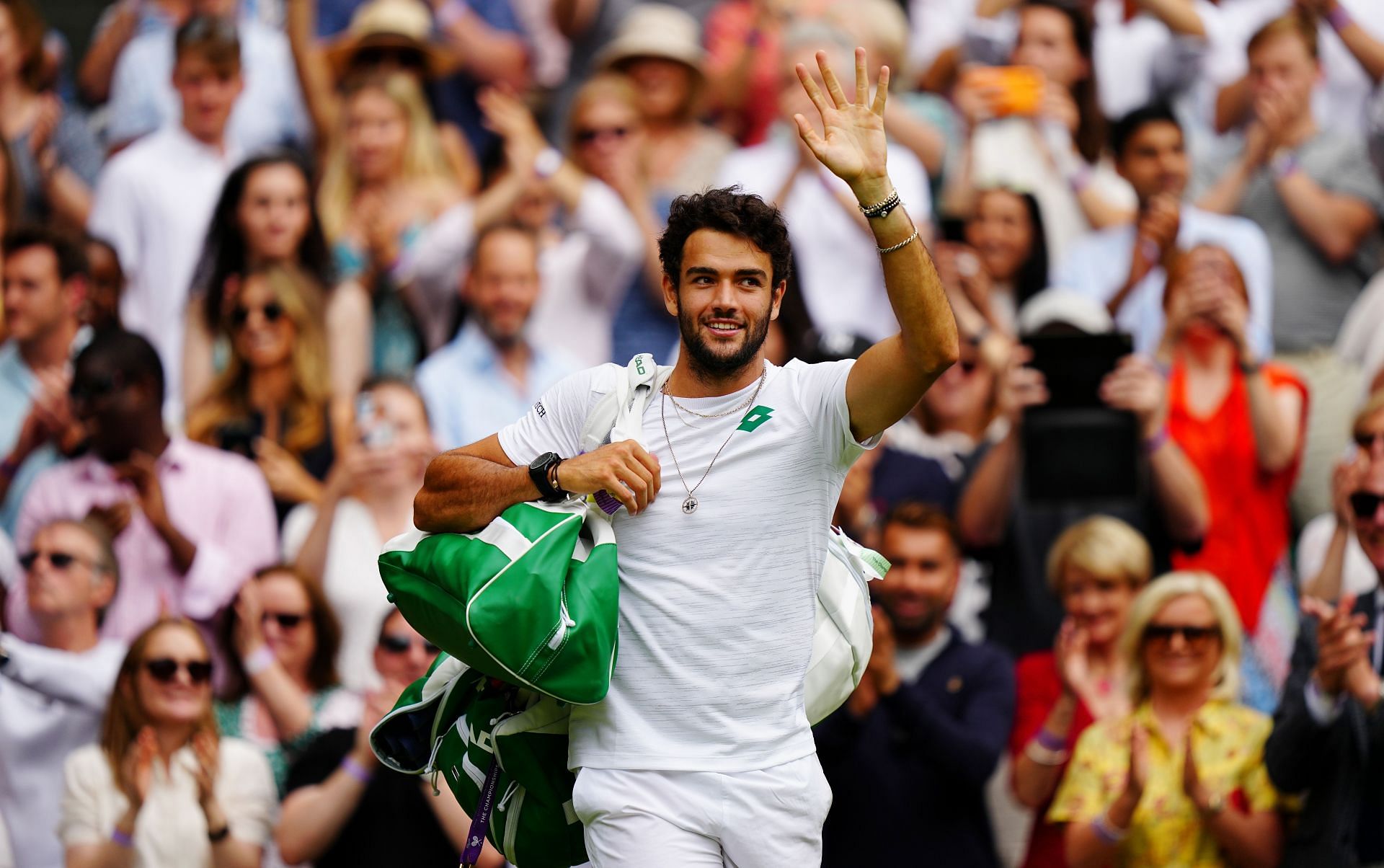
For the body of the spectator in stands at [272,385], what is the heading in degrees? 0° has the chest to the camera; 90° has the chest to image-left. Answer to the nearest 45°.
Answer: approximately 0°

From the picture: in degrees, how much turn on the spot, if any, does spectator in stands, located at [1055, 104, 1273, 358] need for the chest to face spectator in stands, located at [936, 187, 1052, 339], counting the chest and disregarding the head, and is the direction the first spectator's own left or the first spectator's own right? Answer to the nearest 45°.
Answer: approximately 45° to the first spectator's own right

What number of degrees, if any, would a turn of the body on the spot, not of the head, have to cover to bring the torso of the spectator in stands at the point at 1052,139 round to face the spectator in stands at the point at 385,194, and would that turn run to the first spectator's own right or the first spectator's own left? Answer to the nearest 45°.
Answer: approximately 45° to the first spectator's own right

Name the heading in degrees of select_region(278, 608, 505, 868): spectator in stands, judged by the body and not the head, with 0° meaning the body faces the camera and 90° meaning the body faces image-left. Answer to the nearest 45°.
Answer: approximately 315°

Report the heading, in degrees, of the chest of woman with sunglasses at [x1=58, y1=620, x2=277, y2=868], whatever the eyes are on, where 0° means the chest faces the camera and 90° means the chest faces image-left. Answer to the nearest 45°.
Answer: approximately 0°
